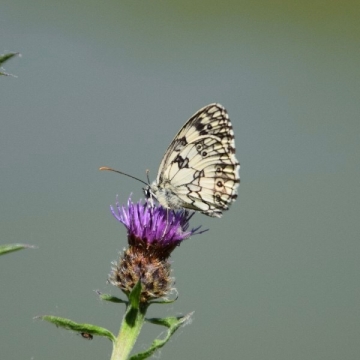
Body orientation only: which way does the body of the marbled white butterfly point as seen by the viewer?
to the viewer's left
